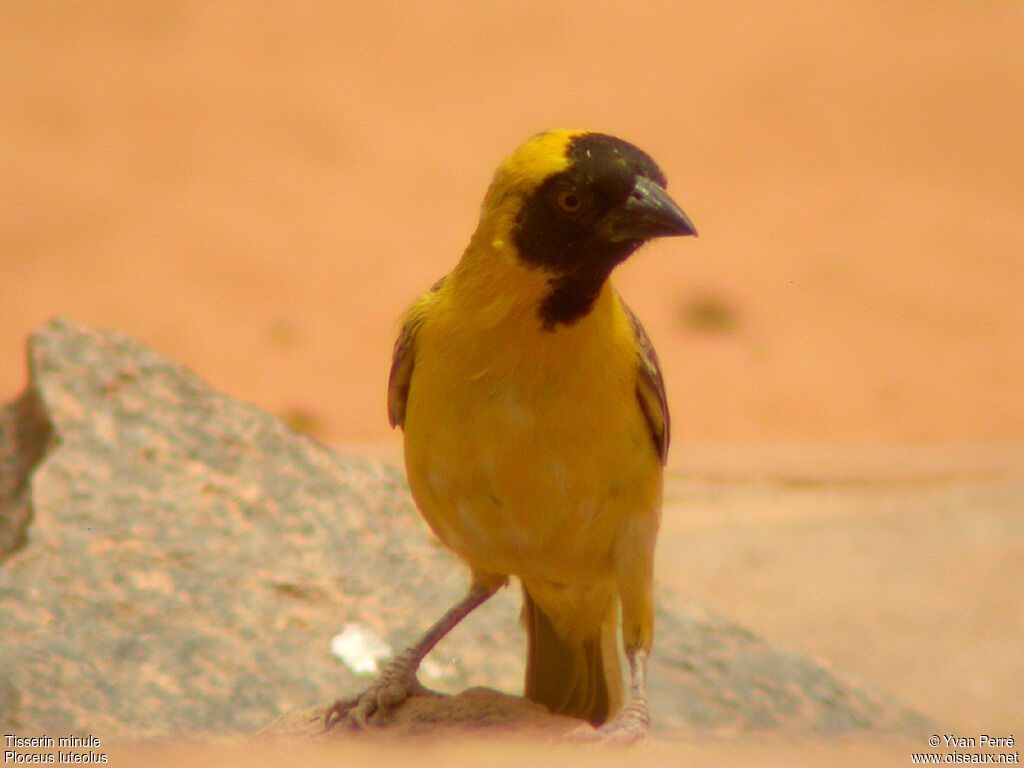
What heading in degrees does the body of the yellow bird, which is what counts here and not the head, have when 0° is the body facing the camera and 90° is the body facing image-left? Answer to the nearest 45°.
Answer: approximately 0°
